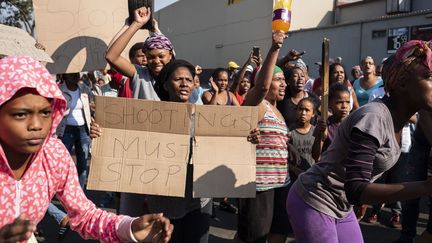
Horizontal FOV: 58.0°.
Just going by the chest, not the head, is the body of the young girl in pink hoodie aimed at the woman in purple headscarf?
no

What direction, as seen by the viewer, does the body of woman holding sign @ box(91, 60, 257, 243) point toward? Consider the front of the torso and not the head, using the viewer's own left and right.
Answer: facing the viewer

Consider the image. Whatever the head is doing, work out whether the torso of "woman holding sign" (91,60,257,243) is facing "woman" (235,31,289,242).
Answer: no

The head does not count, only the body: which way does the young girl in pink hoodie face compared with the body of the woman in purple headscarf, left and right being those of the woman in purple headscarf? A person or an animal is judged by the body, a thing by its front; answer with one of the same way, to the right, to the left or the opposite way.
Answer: the same way

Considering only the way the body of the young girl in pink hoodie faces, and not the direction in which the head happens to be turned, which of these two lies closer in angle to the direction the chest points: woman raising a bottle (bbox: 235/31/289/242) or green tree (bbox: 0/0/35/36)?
the woman raising a bottle

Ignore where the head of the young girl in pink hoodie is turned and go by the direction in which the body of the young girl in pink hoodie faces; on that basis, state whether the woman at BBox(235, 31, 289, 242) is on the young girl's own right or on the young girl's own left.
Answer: on the young girl's own left

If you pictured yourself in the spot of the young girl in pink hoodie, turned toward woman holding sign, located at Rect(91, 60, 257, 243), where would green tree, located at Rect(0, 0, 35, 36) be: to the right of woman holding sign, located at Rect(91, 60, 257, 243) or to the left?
left

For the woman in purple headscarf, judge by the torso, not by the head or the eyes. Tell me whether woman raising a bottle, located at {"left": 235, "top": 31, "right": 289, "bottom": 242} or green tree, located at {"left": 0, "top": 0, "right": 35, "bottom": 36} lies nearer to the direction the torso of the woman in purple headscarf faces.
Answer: the woman raising a bottle

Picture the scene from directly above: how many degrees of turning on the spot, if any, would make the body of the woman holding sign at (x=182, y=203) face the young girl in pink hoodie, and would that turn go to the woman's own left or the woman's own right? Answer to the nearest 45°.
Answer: approximately 45° to the woman's own right

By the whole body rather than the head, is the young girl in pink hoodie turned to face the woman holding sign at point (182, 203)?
no

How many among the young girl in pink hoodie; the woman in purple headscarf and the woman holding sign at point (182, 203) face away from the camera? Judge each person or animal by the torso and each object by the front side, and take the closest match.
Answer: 0

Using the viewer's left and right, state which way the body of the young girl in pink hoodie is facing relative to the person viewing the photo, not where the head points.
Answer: facing the viewer and to the right of the viewer
